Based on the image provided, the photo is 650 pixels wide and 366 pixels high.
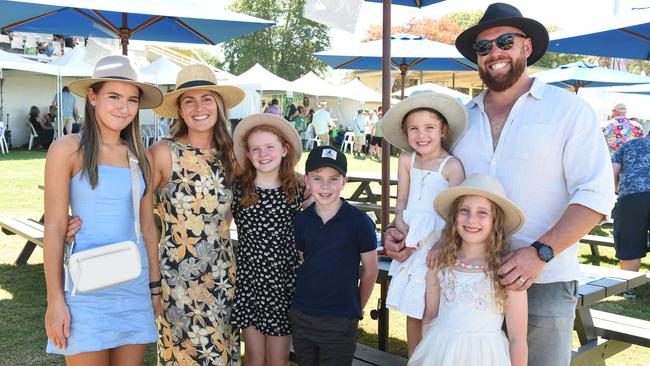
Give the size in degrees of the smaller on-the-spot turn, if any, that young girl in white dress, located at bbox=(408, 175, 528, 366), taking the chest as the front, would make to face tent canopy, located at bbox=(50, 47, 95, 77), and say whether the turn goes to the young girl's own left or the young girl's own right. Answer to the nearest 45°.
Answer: approximately 135° to the young girl's own right

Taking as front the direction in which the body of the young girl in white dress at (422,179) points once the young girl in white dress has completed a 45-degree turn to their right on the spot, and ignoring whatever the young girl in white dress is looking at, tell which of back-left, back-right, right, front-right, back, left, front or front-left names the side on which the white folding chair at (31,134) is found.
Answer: right

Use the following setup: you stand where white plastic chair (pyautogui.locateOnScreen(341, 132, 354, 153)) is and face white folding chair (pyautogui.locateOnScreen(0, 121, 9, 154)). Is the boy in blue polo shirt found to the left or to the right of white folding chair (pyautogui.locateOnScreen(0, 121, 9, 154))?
left

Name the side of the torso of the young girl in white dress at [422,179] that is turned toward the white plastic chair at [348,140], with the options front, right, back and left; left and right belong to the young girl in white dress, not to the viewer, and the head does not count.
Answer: back

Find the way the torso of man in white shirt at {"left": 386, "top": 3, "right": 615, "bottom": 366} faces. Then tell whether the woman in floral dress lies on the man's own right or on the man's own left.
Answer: on the man's own right

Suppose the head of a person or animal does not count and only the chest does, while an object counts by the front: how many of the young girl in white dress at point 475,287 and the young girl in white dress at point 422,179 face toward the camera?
2

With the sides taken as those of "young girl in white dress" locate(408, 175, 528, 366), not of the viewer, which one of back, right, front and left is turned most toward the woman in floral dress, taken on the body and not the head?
right

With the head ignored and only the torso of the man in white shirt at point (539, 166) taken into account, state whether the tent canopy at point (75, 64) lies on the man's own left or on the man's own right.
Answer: on the man's own right
